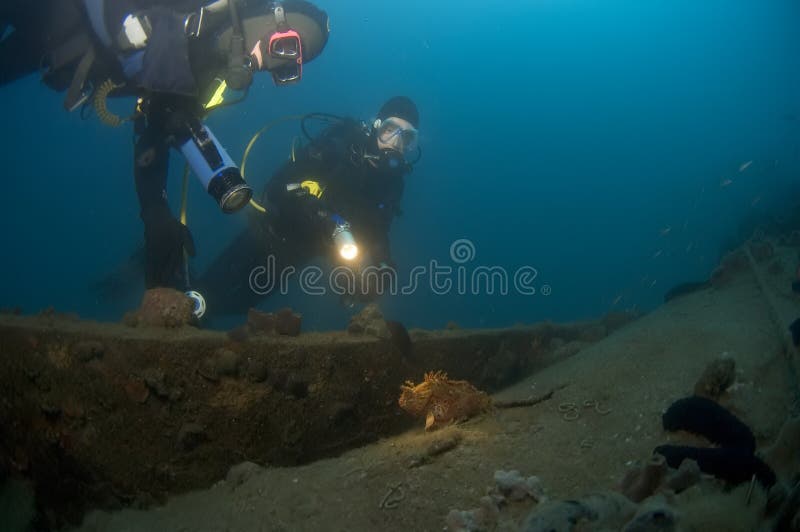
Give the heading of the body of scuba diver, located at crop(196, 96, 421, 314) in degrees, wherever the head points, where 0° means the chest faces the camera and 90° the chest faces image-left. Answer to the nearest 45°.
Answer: approximately 315°

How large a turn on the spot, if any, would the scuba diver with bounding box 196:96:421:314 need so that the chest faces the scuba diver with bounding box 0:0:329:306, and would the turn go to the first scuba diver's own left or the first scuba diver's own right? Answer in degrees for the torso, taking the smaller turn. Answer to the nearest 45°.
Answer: approximately 45° to the first scuba diver's own right
